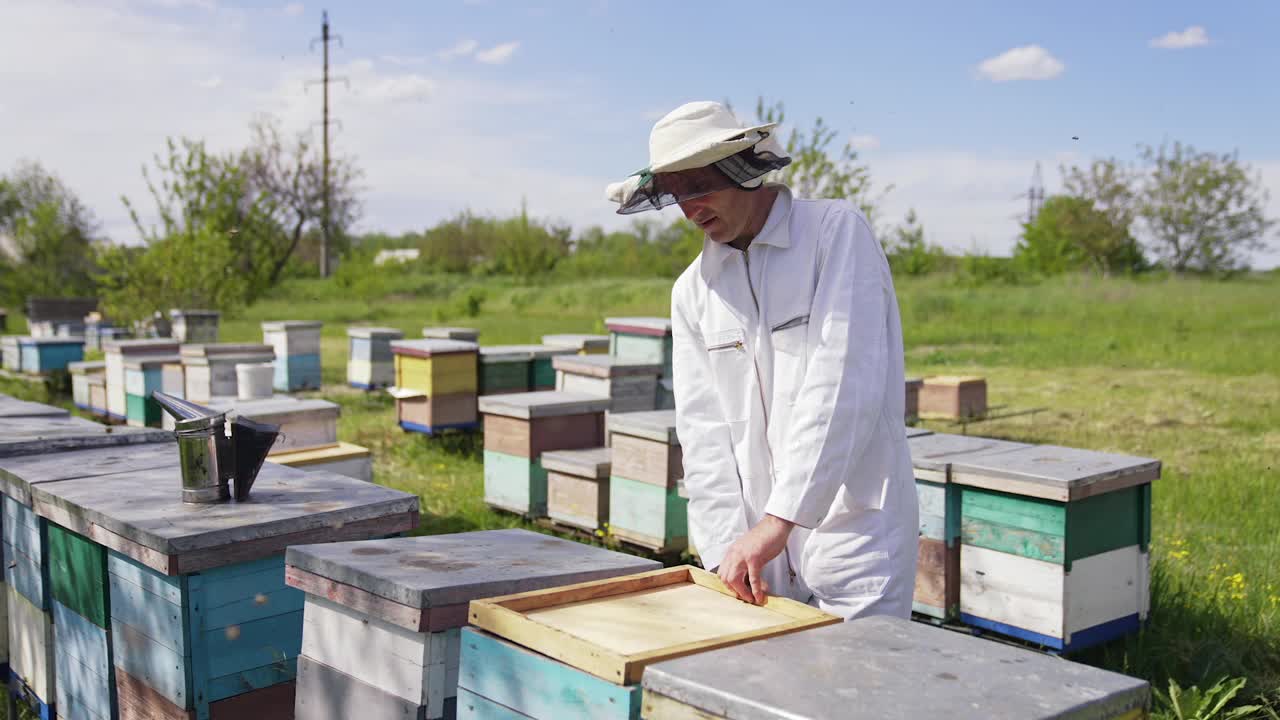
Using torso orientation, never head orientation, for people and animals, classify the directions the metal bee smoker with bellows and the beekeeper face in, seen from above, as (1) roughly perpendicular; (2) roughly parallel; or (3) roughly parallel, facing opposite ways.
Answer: roughly parallel

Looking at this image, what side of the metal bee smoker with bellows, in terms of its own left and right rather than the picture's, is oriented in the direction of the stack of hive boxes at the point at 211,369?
right

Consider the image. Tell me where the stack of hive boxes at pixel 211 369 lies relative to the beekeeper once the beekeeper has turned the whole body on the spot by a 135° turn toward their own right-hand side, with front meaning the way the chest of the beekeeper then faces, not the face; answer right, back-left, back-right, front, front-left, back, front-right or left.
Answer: front-left

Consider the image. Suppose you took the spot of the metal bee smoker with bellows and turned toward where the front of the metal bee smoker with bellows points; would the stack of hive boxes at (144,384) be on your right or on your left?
on your right

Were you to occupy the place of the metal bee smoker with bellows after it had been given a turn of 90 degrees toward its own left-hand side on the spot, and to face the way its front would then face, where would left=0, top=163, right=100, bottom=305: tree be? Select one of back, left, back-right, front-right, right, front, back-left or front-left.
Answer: back

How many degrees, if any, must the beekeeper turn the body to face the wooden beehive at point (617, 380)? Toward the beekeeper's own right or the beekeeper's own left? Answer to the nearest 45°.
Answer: approximately 135° to the beekeeper's own right

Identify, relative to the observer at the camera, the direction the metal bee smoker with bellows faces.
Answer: facing to the left of the viewer

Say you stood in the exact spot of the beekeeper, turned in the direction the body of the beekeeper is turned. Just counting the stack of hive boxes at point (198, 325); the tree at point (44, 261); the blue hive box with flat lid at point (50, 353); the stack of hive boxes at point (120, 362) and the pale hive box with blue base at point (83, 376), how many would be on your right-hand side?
5

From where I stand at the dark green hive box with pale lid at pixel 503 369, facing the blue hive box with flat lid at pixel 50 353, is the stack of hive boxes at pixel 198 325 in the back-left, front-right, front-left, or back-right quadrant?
front-right

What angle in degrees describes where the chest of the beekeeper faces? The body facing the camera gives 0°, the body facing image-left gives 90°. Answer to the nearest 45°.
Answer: approximately 45°

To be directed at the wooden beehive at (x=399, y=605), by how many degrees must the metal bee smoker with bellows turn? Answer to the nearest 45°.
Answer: approximately 90° to its left

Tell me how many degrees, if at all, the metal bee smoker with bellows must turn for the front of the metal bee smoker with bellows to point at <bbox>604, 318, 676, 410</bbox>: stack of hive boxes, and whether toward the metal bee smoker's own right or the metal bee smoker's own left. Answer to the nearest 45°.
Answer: approximately 135° to the metal bee smoker's own right

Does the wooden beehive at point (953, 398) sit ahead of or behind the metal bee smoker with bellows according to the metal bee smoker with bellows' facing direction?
behind

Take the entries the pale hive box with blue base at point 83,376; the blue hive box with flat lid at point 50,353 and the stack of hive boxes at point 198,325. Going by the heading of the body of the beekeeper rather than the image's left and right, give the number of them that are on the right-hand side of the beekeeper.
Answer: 3

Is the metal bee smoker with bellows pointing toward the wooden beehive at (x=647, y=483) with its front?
no

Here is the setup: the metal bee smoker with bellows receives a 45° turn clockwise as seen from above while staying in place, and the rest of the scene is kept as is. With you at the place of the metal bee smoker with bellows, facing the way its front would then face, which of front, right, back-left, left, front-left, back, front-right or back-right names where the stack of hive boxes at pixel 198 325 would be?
front-right

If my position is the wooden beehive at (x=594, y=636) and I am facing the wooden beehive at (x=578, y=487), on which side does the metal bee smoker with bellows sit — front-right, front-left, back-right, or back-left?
front-left
